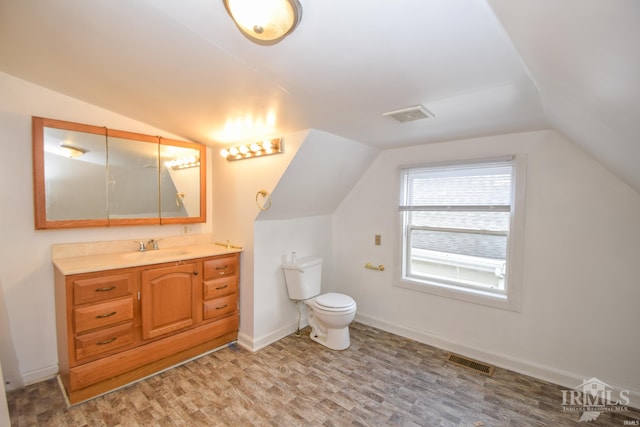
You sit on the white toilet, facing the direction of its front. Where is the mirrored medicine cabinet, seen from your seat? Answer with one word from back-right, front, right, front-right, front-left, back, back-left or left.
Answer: back-right

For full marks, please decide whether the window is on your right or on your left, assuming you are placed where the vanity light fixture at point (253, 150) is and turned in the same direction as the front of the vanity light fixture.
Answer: on your left

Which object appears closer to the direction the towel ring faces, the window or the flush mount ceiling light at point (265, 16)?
the flush mount ceiling light

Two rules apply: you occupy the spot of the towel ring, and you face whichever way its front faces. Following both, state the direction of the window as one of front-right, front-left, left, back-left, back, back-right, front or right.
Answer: back-left

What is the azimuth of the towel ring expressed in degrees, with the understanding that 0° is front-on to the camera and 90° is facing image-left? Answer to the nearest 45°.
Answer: approximately 45°

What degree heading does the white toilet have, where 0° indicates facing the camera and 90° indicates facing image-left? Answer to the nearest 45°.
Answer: approximately 315°
